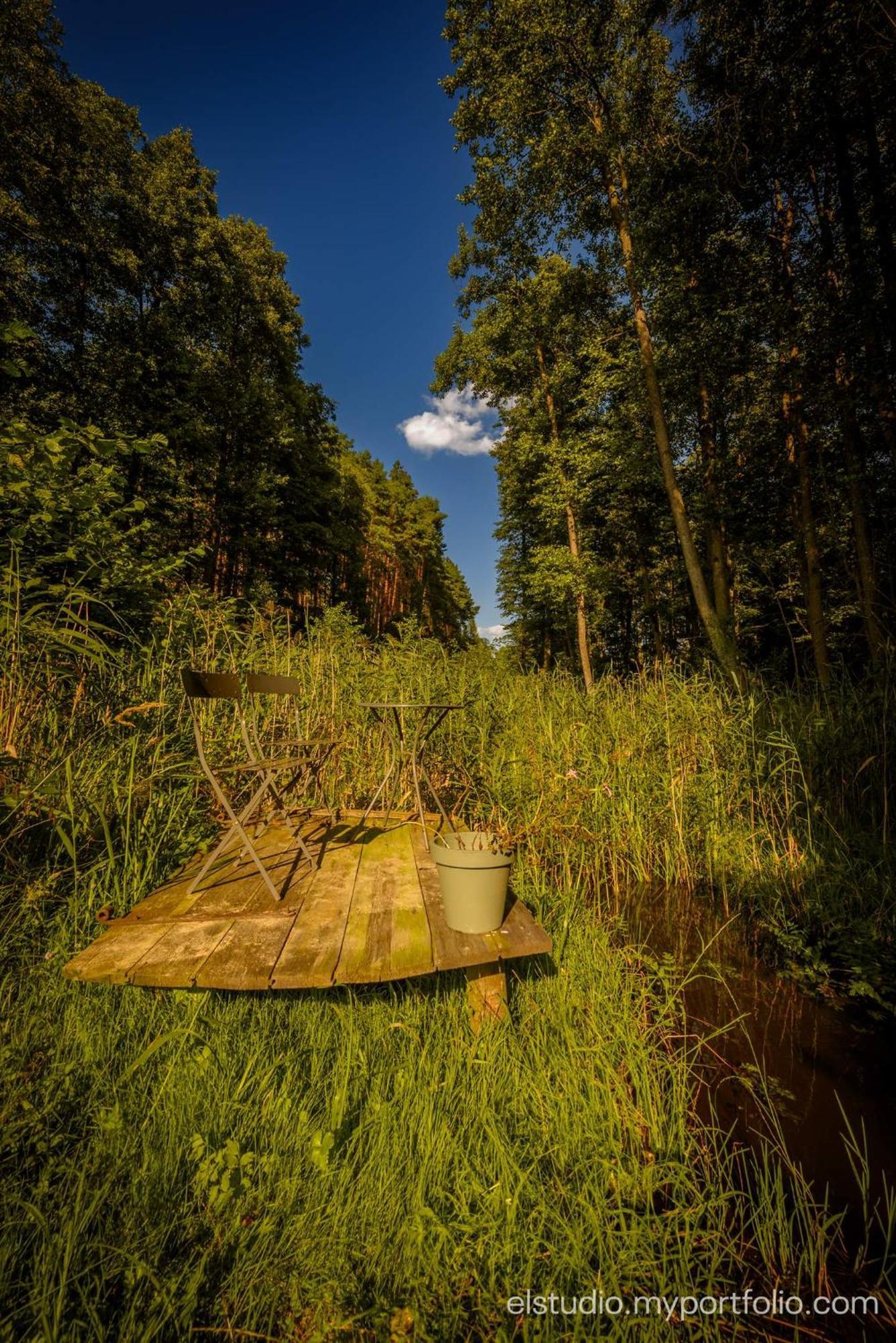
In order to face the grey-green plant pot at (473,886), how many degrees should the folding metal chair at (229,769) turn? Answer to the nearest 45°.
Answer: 0° — it already faces it

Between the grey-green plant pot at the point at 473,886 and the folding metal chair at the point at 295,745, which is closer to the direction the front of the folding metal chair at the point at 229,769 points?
the grey-green plant pot

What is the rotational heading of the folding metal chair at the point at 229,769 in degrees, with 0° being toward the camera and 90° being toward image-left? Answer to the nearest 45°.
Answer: approximately 315°
